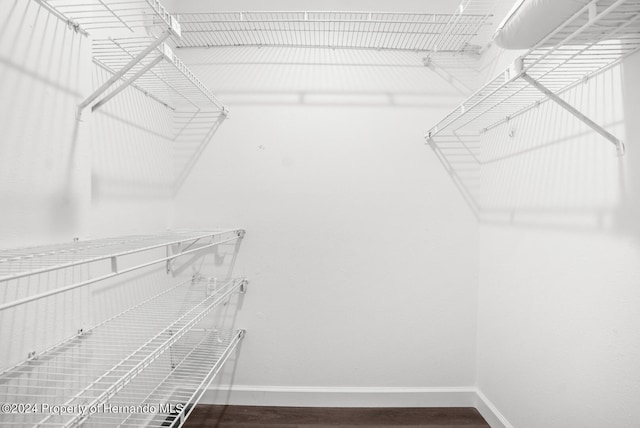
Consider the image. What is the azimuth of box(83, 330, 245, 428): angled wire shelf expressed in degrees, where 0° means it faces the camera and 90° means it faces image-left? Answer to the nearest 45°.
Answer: approximately 270°
